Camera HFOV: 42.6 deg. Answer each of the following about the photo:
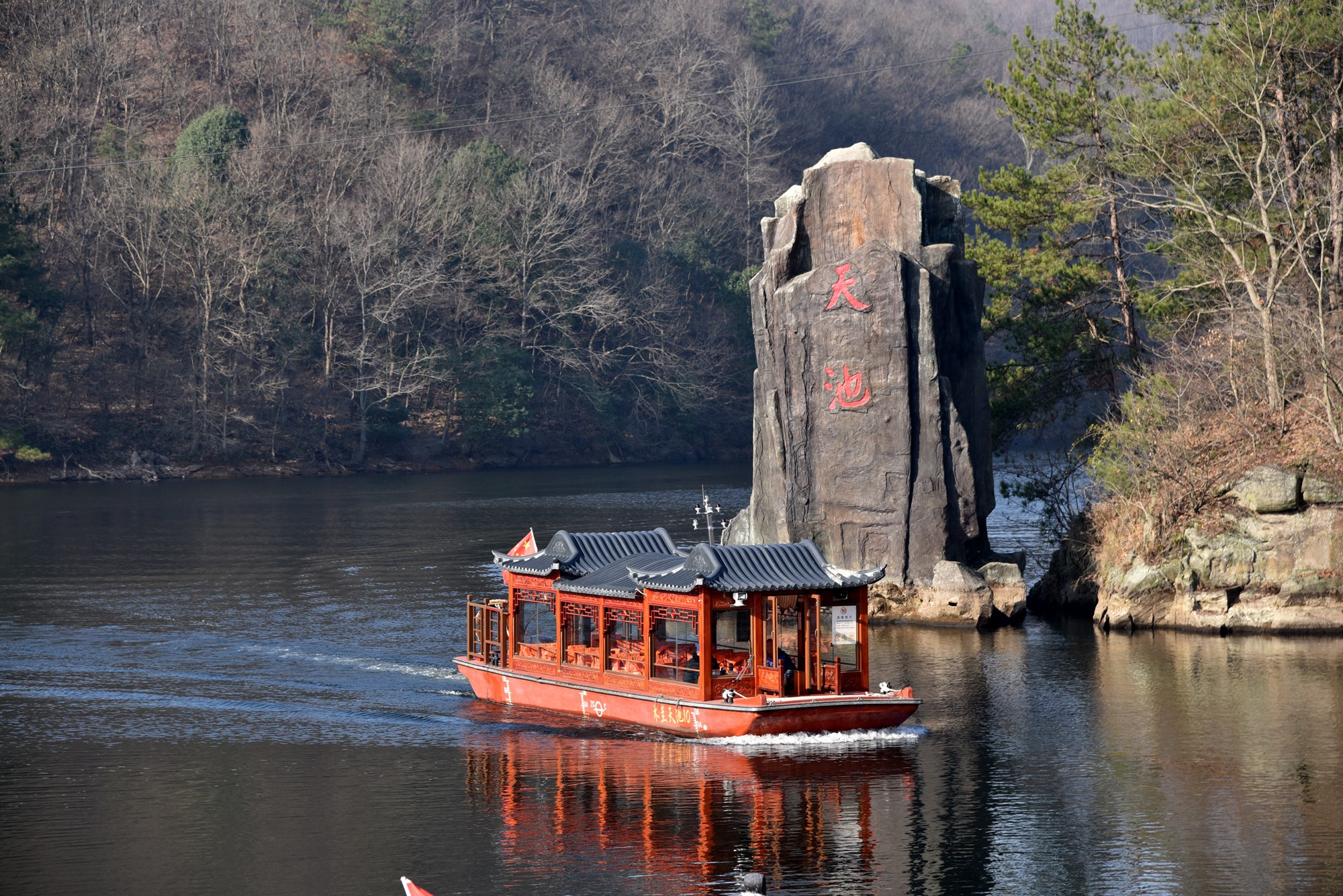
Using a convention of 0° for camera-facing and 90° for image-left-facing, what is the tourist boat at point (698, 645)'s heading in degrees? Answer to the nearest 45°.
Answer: approximately 315°

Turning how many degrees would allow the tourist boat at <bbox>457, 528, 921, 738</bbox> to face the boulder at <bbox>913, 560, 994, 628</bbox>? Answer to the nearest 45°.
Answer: approximately 90° to its left

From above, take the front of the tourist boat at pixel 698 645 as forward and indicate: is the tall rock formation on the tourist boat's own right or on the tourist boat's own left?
on the tourist boat's own left

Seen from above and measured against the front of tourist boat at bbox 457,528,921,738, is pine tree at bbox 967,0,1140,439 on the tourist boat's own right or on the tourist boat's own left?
on the tourist boat's own left

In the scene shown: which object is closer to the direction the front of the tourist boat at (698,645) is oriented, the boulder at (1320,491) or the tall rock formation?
the boulder

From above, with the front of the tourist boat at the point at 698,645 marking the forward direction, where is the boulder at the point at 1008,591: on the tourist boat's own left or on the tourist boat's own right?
on the tourist boat's own left

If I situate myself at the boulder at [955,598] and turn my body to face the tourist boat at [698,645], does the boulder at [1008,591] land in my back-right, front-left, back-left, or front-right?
back-left
